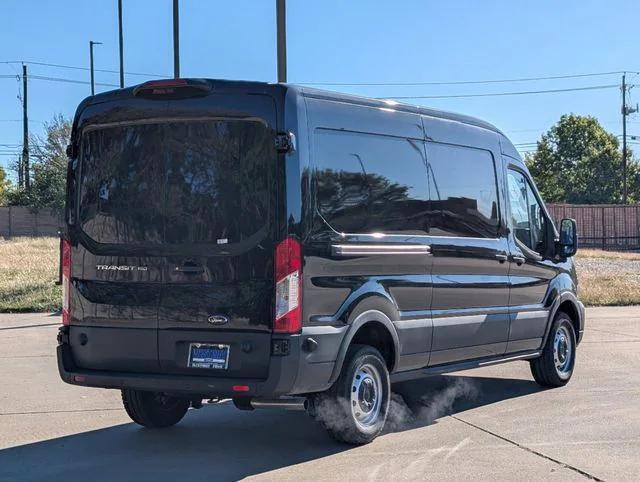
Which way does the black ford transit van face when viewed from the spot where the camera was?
facing away from the viewer and to the right of the viewer

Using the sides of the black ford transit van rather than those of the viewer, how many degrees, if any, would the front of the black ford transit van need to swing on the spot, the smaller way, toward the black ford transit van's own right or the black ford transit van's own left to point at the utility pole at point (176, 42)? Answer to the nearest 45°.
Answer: approximately 45° to the black ford transit van's own left

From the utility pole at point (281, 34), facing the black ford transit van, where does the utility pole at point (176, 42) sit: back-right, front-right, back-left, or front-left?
back-right

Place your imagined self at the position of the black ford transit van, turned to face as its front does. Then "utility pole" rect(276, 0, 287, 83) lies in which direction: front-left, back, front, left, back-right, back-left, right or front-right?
front-left
